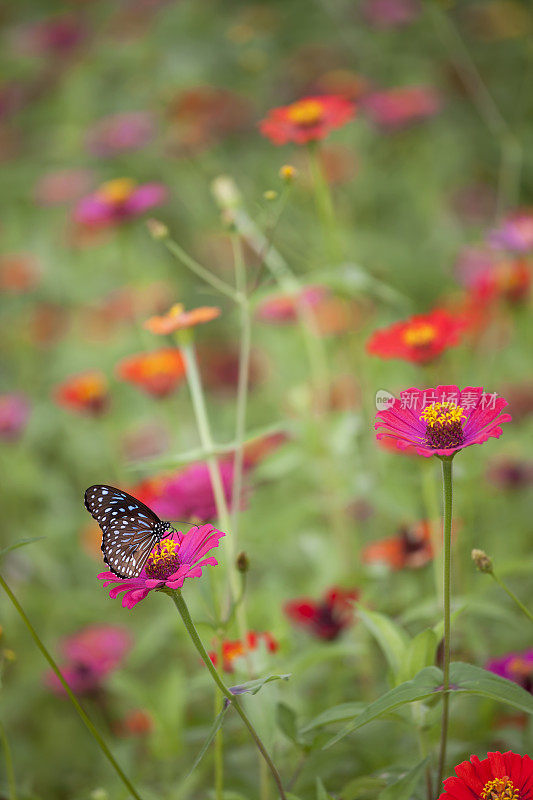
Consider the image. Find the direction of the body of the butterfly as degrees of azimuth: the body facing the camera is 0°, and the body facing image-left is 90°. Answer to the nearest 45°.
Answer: approximately 270°

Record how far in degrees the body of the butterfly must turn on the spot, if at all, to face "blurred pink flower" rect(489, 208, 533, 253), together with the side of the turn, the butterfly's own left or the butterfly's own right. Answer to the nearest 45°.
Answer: approximately 45° to the butterfly's own left

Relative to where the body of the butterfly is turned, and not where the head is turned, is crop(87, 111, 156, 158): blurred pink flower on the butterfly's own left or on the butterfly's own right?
on the butterfly's own left

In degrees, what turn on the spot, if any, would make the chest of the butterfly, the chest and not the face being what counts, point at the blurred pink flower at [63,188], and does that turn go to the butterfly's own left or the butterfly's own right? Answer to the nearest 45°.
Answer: approximately 90° to the butterfly's own left
